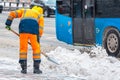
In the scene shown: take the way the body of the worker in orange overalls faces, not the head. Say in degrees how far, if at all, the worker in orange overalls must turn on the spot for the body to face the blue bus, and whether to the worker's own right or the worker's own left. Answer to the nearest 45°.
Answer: approximately 45° to the worker's own right

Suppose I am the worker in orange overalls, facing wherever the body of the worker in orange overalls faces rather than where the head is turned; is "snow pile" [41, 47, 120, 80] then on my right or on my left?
on my right
